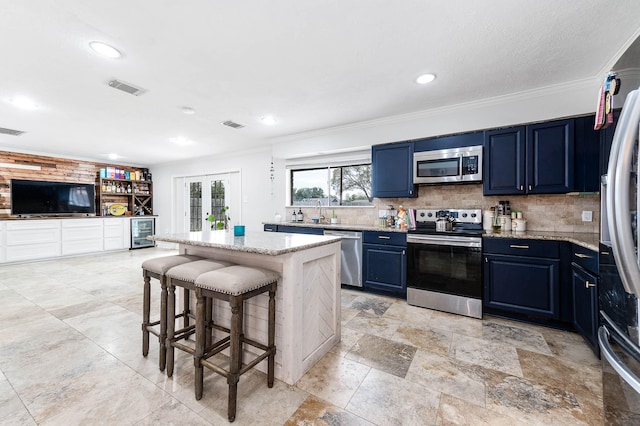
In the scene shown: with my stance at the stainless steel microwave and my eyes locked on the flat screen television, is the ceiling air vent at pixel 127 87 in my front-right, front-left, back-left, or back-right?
front-left

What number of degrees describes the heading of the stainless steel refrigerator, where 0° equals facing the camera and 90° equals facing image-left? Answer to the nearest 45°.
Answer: approximately 90°

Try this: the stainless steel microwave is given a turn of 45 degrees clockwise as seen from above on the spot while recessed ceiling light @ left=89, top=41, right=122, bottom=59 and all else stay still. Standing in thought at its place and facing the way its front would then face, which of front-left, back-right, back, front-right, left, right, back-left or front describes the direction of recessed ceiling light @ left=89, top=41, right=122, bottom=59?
front

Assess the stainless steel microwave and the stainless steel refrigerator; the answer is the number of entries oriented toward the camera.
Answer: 1

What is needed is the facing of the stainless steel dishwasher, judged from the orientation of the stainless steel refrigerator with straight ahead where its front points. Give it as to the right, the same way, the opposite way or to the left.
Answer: to the left

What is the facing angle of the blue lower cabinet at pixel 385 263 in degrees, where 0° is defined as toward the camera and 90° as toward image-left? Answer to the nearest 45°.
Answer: approximately 45°

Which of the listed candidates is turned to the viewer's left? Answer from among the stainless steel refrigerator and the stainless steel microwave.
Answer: the stainless steel refrigerator

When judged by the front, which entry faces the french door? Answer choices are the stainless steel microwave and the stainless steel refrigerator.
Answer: the stainless steel refrigerator

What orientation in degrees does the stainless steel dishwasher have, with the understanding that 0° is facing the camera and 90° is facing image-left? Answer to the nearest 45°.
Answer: approximately 45°

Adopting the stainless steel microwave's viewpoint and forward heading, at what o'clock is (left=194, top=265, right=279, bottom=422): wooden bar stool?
The wooden bar stool is roughly at 1 o'clock from the stainless steel microwave.

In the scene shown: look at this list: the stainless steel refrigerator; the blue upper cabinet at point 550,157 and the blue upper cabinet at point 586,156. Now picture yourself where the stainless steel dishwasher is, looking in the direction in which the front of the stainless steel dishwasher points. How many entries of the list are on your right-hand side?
0

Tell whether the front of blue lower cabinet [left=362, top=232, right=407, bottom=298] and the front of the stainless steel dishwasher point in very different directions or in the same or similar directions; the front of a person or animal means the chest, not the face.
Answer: same or similar directions

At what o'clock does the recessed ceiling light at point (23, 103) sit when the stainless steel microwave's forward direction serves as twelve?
The recessed ceiling light is roughly at 2 o'clock from the stainless steel microwave.

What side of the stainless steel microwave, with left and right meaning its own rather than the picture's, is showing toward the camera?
front

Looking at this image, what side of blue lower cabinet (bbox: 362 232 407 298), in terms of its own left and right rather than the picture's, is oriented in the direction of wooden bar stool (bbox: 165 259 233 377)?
front

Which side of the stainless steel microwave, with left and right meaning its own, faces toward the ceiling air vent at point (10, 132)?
right
